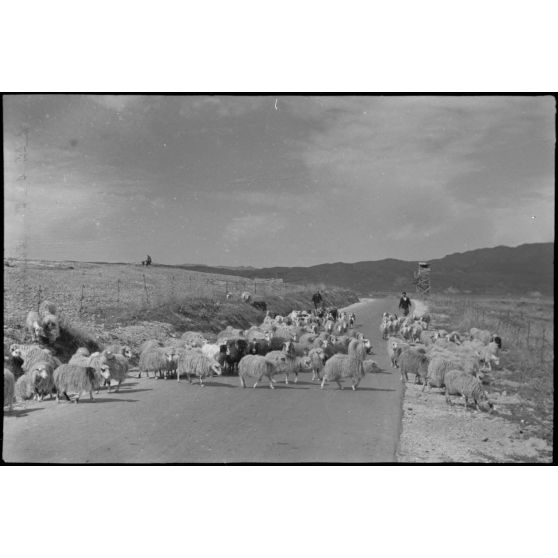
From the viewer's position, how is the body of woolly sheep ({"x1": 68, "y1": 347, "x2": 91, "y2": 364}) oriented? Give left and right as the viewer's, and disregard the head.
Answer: facing to the right of the viewer

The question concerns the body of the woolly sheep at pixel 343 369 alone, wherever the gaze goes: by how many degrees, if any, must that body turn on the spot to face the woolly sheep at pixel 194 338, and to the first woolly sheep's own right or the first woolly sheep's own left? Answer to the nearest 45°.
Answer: approximately 135° to the first woolly sheep's own left

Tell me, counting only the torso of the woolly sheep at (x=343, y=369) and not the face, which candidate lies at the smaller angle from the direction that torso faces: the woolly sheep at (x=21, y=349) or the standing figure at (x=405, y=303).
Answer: the standing figure

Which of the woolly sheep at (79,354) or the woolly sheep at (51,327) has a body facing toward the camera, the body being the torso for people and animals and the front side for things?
the woolly sheep at (51,327)

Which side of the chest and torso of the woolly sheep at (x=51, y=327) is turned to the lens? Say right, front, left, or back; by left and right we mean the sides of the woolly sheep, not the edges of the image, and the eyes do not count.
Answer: front

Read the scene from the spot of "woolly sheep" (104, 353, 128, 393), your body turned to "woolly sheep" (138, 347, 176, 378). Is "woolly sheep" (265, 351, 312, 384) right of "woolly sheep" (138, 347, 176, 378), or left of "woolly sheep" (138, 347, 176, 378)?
right

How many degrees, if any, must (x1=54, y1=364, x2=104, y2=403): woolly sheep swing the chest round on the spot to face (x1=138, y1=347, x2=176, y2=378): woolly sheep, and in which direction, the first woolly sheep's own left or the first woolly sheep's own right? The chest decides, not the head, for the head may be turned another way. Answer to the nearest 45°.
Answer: approximately 45° to the first woolly sheep's own left
